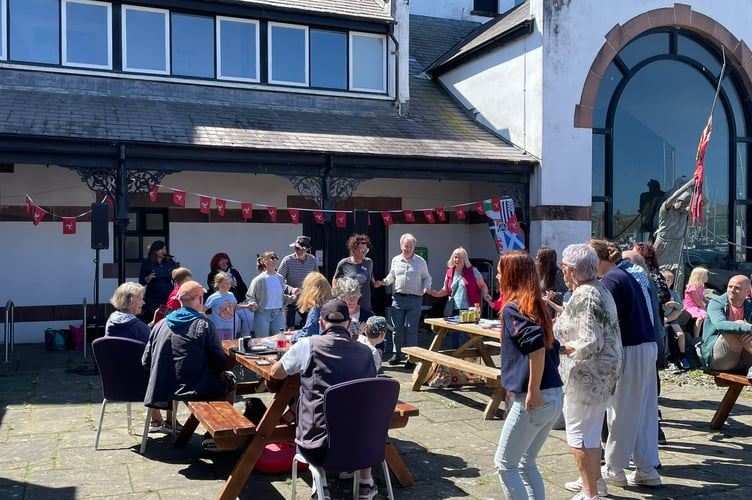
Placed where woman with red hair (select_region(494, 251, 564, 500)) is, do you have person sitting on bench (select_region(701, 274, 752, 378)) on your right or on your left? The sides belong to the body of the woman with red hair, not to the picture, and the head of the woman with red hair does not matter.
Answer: on your right

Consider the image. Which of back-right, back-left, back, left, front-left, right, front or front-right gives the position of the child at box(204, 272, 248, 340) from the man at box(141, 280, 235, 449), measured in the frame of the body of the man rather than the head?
front-left

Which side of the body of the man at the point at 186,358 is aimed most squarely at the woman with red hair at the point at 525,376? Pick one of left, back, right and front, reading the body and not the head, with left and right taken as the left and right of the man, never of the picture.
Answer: right

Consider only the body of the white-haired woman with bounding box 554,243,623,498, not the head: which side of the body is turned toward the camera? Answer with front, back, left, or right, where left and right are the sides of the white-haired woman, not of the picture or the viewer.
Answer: left

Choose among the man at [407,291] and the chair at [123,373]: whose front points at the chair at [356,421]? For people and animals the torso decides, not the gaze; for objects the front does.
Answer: the man

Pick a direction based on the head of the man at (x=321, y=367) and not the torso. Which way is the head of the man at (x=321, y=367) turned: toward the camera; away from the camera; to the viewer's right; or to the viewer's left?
away from the camera

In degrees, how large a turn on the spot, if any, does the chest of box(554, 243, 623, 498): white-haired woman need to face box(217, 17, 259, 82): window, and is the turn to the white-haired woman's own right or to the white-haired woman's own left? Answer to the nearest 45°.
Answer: approximately 45° to the white-haired woman's own right

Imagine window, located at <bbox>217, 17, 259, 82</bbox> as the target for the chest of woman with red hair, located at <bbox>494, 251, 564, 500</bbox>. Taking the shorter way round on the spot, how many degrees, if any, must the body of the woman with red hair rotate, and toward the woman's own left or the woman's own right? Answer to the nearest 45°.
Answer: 0° — they already face it

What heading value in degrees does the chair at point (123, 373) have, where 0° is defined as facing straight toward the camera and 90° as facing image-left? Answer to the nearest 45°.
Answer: approximately 225°

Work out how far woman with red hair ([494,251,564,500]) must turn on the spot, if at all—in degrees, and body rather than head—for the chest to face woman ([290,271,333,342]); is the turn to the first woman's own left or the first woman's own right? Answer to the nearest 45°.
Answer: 0° — they already face them
